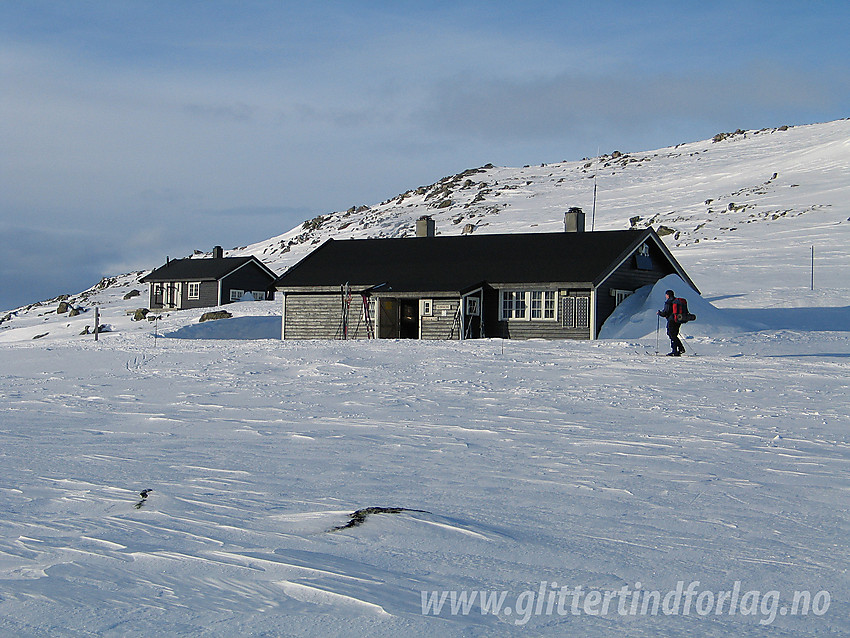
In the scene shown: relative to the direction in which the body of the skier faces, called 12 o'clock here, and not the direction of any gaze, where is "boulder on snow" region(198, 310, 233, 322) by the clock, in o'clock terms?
The boulder on snow is roughly at 1 o'clock from the skier.

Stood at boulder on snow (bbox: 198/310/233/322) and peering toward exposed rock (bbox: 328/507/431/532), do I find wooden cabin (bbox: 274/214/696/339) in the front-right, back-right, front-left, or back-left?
front-left

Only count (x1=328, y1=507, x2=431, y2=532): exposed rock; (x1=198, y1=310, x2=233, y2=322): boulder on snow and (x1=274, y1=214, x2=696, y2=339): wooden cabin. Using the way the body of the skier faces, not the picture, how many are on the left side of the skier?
1

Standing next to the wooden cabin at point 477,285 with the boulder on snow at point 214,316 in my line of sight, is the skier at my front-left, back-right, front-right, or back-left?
back-left

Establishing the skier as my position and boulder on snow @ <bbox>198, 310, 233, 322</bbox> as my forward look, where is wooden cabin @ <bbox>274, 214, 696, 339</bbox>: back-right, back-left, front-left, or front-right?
front-right

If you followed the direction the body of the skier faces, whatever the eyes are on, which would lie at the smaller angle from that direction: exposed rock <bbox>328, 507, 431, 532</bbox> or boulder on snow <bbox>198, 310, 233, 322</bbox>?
the boulder on snow

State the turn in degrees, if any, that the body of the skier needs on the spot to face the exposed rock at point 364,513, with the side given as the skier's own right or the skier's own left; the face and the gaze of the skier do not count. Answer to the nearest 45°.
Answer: approximately 90° to the skier's own left

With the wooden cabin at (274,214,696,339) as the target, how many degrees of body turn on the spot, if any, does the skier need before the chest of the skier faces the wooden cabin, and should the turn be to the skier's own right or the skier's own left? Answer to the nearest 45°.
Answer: approximately 45° to the skier's own right

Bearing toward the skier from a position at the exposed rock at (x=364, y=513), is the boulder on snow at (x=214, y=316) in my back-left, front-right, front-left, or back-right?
front-left

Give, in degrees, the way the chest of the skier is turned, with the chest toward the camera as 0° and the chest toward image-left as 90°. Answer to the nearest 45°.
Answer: approximately 90°
